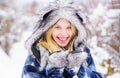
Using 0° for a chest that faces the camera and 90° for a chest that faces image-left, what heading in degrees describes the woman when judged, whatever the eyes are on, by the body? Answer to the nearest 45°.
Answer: approximately 0°
